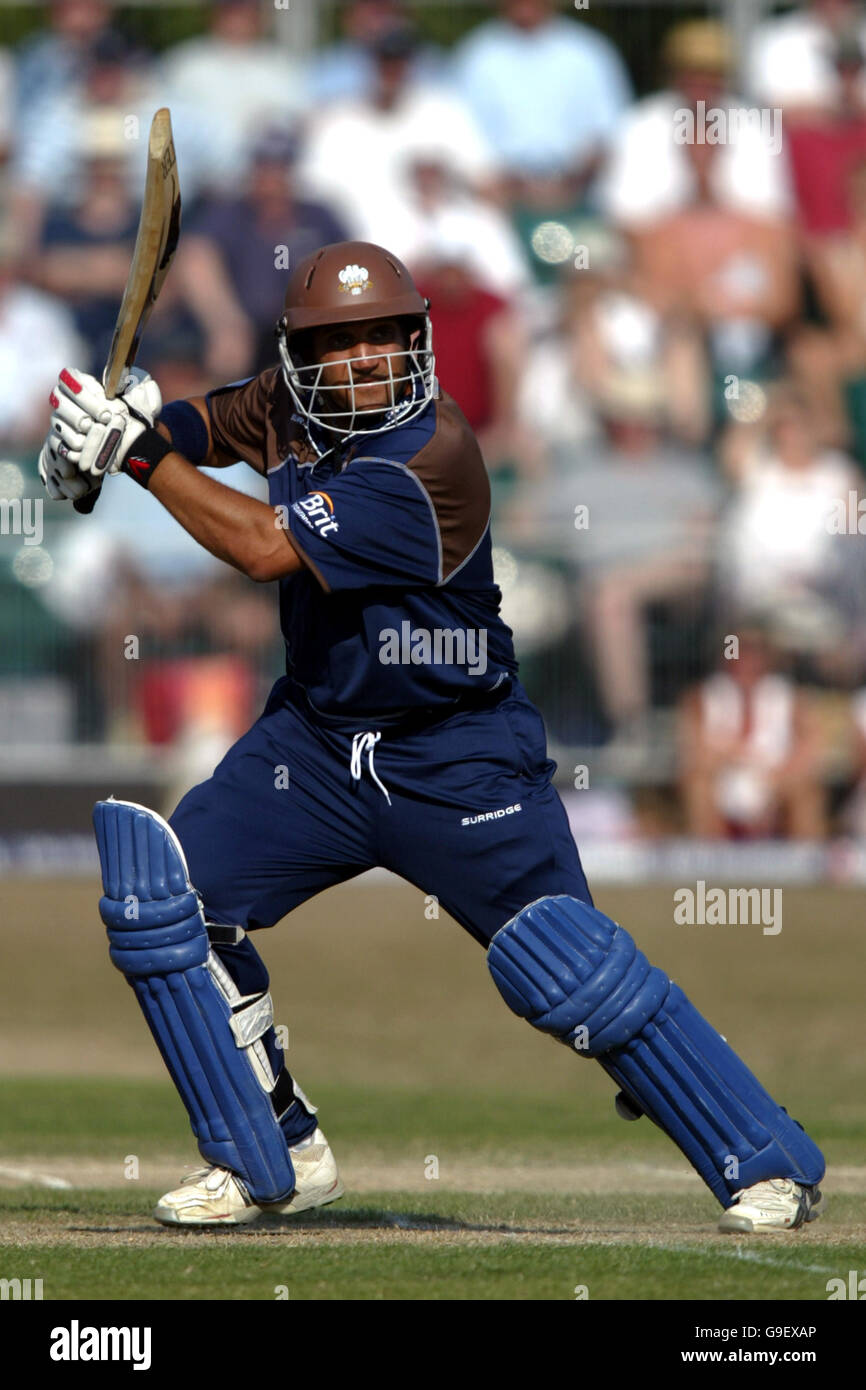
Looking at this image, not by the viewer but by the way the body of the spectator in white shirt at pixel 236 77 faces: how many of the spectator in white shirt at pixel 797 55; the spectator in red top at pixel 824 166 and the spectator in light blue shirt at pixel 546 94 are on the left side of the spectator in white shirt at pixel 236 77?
3

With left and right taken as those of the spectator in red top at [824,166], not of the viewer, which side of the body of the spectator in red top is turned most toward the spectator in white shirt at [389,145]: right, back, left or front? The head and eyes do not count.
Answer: right

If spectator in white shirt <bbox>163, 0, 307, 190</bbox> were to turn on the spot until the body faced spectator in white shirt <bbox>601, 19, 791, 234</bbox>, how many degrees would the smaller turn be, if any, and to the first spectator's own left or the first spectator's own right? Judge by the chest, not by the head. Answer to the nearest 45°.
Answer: approximately 90° to the first spectator's own left

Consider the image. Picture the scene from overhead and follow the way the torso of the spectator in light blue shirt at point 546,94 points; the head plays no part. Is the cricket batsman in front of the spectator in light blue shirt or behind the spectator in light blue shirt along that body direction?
in front

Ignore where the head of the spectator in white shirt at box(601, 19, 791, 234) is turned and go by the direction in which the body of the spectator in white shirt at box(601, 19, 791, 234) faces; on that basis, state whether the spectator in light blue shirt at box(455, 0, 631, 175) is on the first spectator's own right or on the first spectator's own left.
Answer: on the first spectator's own right

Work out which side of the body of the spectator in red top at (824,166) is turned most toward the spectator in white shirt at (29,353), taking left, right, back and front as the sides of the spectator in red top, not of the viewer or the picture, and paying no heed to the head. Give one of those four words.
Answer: right

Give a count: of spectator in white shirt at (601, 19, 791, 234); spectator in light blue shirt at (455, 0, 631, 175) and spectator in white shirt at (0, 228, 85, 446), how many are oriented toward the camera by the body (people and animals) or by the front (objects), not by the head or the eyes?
3

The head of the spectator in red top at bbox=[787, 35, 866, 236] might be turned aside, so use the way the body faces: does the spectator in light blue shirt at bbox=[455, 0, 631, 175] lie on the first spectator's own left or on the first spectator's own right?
on the first spectator's own right

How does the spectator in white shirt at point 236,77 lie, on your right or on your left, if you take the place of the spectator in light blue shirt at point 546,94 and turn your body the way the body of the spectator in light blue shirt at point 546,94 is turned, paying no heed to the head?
on your right

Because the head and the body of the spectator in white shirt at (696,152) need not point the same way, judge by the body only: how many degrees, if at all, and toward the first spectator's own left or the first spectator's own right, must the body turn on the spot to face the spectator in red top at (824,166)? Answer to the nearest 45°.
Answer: approximately 90° to the first spectator's own left
